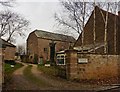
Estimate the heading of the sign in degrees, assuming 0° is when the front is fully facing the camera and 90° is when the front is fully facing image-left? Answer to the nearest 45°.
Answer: approximately 0°

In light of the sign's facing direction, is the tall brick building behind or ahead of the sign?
behind

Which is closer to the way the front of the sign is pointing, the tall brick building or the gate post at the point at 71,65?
the gate post
